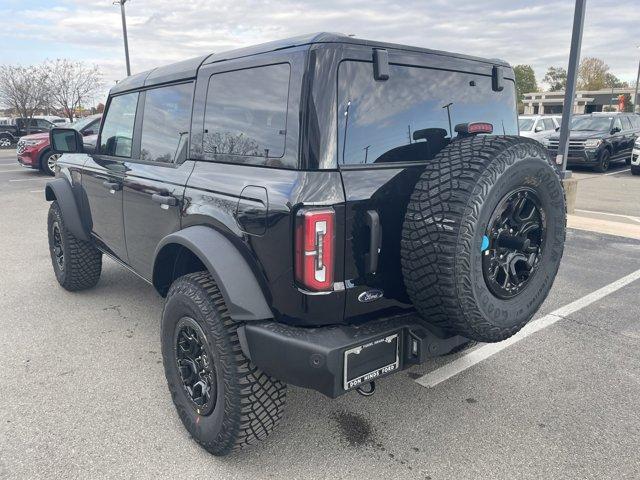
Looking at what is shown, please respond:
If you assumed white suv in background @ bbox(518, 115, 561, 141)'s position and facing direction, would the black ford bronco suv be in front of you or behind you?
in front

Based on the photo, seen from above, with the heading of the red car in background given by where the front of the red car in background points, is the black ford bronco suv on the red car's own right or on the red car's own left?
on the red car's own left

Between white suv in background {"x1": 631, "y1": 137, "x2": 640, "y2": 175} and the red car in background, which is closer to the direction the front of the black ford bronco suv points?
the red car in background

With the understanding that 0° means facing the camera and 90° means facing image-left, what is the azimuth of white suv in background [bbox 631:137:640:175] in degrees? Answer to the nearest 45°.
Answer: approximately 45°

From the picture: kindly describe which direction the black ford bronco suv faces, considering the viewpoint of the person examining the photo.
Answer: facing away from the viewer and to the left of the viewer

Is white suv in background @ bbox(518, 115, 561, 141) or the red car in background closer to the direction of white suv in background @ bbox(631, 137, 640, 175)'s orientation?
the red car in background

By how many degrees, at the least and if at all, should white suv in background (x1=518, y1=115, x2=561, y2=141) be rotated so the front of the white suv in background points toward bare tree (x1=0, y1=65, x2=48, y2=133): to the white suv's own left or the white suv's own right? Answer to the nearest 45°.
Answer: approximately 45° to the white suv's own right
